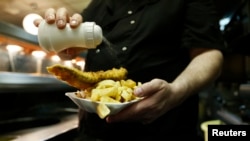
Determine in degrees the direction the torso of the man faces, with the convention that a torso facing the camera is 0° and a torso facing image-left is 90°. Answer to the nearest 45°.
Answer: approximately 45°
